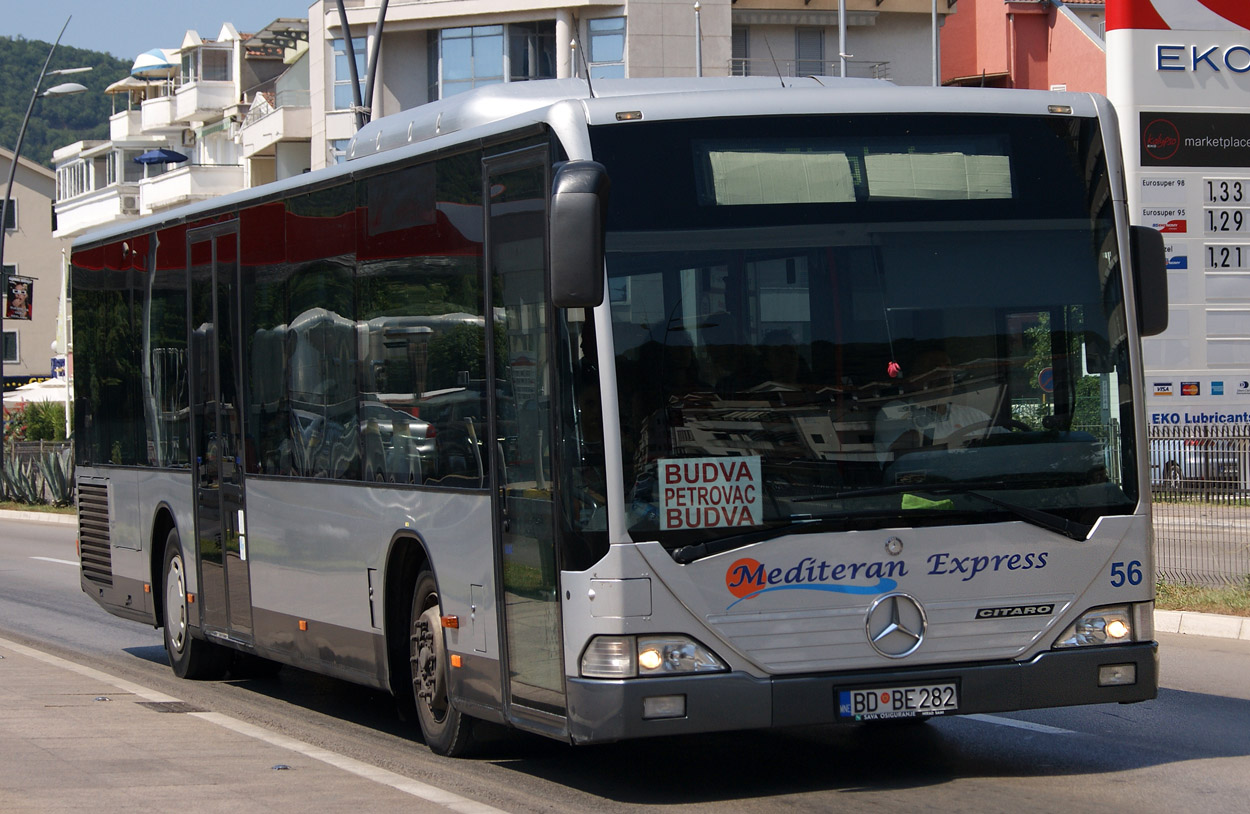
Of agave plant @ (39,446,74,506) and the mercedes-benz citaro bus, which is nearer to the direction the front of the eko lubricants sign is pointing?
the mercedes-benz citaro bus

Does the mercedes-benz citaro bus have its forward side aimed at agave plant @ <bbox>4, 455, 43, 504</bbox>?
no

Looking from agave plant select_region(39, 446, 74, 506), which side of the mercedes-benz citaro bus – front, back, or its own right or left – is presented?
back

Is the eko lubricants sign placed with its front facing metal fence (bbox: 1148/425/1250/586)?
yes

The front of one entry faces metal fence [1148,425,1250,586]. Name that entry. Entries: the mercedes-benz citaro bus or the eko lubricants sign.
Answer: the eko lubricants sign

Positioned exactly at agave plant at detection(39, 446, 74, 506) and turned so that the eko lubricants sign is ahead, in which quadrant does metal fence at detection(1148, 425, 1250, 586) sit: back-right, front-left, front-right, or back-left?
front-right

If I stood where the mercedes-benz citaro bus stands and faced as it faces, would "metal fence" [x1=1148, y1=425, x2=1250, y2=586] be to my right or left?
on my left

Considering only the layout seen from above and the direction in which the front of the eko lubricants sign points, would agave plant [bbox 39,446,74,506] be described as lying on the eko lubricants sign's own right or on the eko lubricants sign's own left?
on the eko lubricants sign's own right

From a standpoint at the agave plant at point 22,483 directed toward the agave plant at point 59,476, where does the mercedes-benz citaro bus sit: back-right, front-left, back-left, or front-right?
front-right

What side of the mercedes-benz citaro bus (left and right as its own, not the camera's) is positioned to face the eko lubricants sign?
left

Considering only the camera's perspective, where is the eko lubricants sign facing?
facing the viewer

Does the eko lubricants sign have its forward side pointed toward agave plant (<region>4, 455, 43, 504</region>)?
no

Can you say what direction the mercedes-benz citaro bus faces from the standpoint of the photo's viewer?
facing the viewer and to the right of the viewer

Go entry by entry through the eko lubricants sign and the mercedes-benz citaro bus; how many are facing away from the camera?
0
